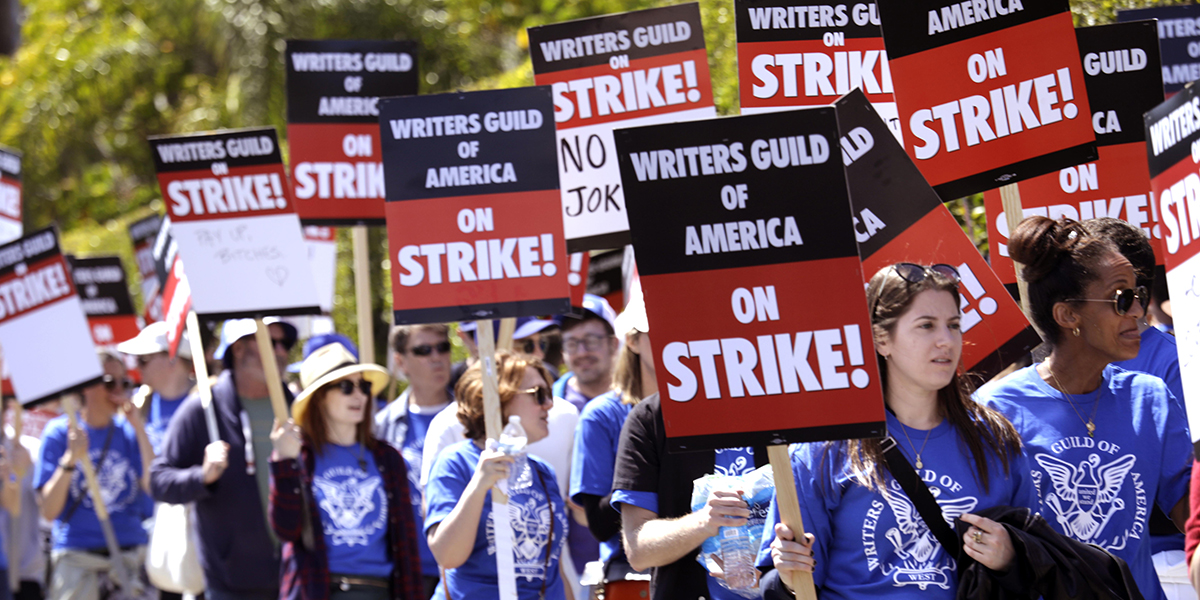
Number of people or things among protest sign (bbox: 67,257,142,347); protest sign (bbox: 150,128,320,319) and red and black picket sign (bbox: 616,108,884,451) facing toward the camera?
3

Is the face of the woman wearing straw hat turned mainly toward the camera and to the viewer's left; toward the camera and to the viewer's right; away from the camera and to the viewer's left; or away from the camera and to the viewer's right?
toward the camera and to the viewer's right

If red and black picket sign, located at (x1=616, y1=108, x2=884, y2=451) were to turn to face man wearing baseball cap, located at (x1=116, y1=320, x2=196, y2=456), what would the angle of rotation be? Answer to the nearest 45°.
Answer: approximately 135° to its right

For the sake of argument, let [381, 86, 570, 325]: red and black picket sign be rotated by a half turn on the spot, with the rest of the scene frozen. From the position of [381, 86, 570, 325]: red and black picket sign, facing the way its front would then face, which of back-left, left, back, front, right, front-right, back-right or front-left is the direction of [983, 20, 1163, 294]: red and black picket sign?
right

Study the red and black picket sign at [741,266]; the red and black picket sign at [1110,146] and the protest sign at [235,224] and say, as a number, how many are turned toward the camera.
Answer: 3

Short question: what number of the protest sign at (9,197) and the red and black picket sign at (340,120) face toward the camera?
2

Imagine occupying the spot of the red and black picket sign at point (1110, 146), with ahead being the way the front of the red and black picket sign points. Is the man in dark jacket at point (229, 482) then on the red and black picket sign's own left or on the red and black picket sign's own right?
on the red and black picket sign's own right

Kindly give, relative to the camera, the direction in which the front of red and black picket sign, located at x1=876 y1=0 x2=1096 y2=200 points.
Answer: facing the viewer

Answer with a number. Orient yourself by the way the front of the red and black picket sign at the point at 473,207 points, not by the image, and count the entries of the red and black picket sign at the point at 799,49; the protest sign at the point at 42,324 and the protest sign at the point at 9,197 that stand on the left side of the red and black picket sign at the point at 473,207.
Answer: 1

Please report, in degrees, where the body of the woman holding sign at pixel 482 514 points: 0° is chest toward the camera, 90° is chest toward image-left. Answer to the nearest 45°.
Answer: approximately 315°

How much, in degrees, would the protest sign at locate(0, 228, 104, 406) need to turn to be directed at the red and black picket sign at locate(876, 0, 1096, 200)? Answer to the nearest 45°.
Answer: approximately 45° to its left

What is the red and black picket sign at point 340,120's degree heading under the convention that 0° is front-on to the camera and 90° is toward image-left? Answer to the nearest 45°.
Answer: approximately 0°

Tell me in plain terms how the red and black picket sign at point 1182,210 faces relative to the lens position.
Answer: facing the viewer and to the left of the viewer
